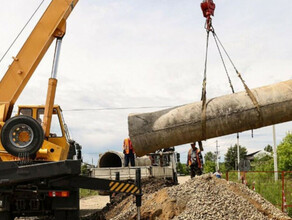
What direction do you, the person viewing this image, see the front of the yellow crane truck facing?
facing away from the viewer

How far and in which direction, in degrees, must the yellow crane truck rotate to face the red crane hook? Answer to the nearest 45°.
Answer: approximately 135° to its right
